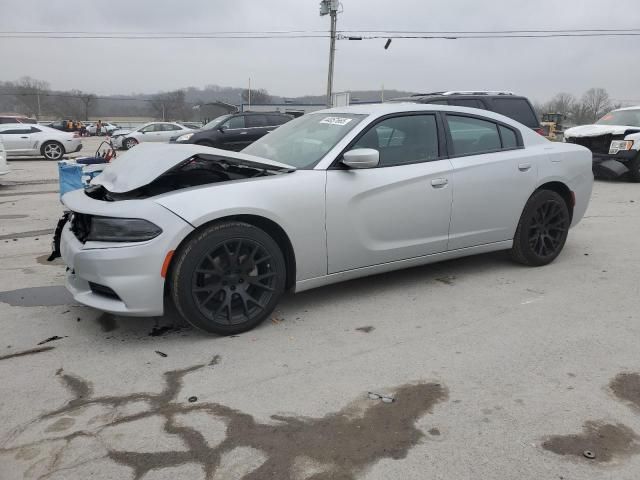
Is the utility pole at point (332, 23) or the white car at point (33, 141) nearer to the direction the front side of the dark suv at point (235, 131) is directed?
the white car

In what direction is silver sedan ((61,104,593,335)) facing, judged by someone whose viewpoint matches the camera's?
facing the viewer and to the left of the viewer

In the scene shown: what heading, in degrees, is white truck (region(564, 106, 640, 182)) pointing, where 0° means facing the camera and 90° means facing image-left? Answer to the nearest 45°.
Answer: approximately 45°

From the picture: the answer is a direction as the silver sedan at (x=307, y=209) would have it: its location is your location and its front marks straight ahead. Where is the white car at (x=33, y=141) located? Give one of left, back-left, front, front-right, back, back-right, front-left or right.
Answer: right

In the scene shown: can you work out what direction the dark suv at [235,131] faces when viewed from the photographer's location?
facing to the left of the viewer

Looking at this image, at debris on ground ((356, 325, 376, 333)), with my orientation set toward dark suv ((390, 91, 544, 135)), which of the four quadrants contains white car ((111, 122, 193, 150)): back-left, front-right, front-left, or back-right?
front-left

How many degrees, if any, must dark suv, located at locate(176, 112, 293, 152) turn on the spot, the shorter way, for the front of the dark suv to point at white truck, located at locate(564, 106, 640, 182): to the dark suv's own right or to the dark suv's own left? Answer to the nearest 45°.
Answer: approximately 135° to the dark suv's own left
